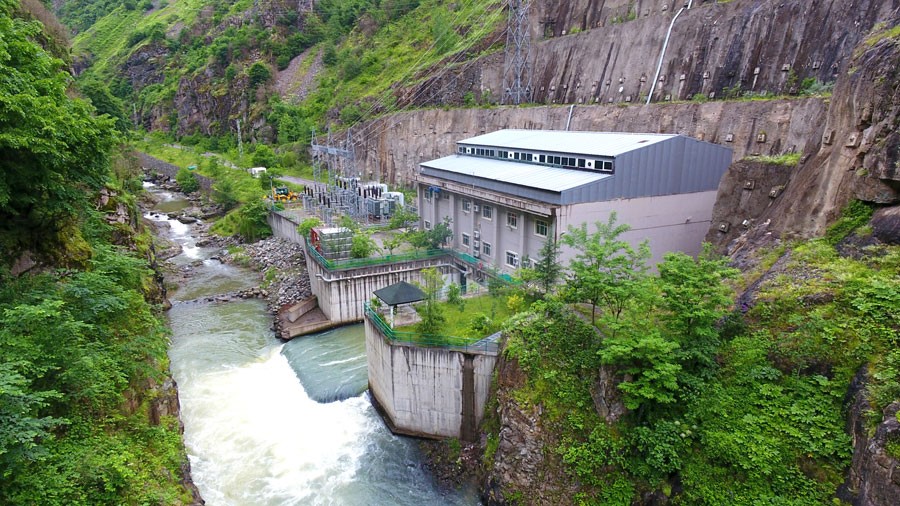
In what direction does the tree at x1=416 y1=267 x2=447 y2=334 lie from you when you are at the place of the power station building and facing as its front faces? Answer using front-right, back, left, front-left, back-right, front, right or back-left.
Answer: front

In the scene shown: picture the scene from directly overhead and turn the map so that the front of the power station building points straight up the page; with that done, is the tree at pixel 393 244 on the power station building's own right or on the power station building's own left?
on the power station building's own right

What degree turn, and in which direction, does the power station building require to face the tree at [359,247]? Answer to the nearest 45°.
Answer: approximately 45° to its right

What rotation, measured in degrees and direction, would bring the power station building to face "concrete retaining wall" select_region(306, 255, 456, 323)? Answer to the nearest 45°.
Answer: approximately 45° to its right

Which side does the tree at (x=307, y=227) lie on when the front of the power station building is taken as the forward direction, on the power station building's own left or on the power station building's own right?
on the power station building's own right

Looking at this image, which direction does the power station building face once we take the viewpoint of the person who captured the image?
facing the viewer and to the left of the viewer

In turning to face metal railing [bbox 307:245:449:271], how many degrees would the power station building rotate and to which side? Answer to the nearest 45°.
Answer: approximately 45° to its right

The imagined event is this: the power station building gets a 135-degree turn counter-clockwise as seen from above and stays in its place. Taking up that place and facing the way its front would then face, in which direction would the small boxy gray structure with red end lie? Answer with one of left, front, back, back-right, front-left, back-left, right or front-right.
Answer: back

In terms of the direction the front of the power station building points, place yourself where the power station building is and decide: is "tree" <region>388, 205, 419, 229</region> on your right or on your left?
on your right

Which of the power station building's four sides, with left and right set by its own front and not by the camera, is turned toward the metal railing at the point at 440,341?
front

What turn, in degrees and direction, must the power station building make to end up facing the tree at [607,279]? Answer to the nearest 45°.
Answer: approximately 45° to its left
